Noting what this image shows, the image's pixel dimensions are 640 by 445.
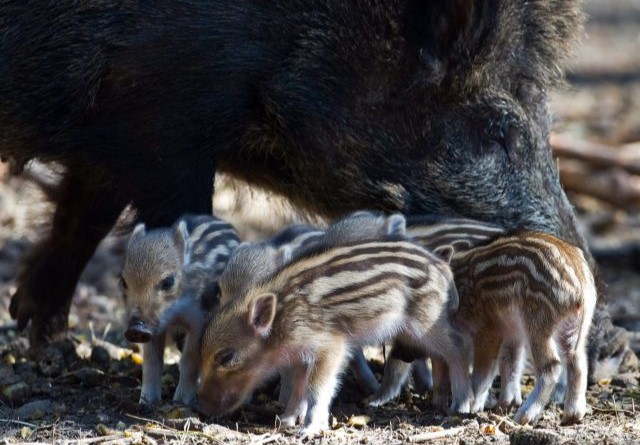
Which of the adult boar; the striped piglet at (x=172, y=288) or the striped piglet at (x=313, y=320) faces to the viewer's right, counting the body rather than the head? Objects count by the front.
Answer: the adult boar

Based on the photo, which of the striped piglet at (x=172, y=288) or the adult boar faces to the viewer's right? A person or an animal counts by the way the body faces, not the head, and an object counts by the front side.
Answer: the adult boar

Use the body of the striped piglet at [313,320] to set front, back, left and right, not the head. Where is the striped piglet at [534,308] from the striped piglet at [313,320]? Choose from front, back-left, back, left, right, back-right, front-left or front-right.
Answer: back

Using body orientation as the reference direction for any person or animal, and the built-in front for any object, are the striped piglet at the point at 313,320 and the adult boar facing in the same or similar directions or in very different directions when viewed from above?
very different directions

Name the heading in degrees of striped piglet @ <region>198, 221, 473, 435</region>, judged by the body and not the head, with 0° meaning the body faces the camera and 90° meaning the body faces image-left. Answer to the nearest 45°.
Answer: approximately 90°

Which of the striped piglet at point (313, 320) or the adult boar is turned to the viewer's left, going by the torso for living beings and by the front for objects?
the striped piglet

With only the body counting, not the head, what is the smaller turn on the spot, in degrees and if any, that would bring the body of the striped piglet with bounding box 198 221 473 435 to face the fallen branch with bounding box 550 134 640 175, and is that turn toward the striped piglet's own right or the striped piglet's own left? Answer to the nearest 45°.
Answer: approximately 135° to the striped piglet's own right

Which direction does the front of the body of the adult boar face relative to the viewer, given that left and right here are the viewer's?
facing to the right of the viewer

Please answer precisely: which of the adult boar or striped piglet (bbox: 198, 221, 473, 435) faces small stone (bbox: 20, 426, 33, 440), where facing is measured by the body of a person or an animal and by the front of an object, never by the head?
the striped piglet

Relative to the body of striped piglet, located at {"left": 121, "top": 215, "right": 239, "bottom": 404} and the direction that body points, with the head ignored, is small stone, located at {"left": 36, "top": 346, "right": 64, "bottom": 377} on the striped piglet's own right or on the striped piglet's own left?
on the striped piglet's own right

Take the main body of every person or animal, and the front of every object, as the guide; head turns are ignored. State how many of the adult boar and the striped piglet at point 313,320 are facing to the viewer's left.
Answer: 1

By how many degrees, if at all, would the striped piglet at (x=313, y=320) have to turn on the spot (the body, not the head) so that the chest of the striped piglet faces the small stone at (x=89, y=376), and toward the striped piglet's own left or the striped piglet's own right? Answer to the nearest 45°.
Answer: approximately 45° to the striped piglet's own right

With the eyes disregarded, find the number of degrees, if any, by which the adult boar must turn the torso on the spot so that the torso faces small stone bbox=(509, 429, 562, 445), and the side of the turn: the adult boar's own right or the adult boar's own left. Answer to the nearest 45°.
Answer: approximately 45° to the adult boar's own right

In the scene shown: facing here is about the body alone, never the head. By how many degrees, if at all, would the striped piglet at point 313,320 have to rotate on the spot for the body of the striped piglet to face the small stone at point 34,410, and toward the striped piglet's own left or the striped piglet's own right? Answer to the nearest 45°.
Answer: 0° — it already faces it
